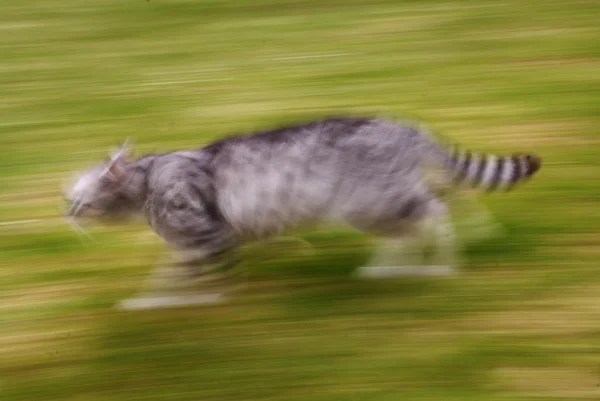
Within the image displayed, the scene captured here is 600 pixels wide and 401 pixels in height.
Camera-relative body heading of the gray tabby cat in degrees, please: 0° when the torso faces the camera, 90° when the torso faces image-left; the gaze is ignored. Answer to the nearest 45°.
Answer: approximately 90°
